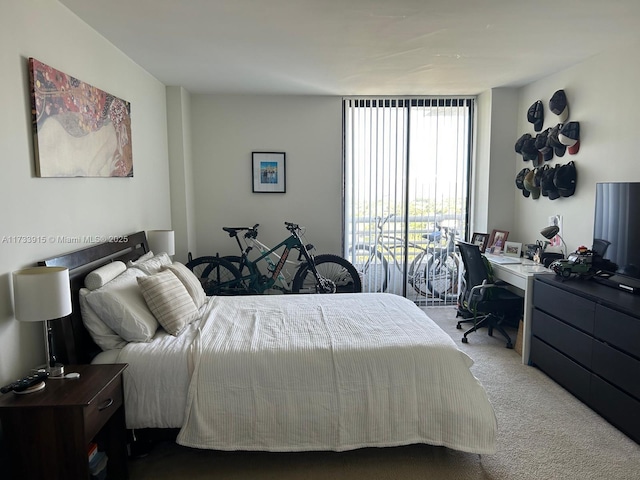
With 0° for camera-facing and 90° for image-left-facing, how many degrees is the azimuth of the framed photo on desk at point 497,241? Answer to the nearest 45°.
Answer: approximately 45°

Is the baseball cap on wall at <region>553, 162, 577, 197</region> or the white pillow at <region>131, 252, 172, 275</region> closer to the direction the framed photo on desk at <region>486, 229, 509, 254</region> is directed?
the white pillow

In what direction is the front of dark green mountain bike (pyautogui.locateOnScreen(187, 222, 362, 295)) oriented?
to the viewer's right

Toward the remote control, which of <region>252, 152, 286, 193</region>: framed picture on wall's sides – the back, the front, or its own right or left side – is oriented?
front

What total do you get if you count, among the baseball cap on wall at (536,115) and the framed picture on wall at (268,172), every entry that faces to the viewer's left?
1

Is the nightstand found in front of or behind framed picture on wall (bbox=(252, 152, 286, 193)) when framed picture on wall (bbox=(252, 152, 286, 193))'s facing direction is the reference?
in front

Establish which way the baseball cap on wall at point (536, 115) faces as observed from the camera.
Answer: facing to the left of the viewer

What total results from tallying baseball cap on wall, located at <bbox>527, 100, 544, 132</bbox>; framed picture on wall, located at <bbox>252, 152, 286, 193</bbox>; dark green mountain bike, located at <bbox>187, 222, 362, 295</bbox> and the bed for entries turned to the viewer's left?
1

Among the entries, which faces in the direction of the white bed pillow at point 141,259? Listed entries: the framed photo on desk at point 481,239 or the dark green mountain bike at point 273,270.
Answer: the framed photo on desk

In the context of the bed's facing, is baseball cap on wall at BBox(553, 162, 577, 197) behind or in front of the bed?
in front

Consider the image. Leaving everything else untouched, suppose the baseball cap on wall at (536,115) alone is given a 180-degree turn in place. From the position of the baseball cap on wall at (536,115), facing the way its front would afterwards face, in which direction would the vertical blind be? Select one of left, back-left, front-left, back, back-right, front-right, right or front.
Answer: back

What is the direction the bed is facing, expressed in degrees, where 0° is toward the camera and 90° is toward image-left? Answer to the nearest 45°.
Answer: approximately 270°

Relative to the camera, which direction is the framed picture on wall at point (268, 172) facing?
toward the camera

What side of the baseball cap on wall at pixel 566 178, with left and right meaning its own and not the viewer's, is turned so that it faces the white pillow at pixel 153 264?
front

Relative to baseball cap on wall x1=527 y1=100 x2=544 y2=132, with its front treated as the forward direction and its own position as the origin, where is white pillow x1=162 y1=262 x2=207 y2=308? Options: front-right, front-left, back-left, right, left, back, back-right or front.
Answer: front-left
